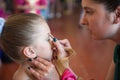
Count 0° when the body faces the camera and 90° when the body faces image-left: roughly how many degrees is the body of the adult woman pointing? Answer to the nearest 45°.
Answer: approximately 90°

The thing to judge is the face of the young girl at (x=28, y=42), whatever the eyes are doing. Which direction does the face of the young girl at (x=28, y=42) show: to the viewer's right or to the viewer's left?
to the viewer's right

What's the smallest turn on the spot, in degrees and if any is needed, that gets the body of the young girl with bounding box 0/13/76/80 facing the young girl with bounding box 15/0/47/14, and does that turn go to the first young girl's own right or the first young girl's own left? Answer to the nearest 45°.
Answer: approximately 90° to the first young girl's own left

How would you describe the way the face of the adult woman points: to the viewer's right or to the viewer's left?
to the viewer's left

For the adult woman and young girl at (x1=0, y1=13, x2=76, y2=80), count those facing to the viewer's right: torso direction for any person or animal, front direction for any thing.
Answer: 1

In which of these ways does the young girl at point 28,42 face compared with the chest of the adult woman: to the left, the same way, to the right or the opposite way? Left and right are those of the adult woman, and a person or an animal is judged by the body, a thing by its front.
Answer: the opposite way

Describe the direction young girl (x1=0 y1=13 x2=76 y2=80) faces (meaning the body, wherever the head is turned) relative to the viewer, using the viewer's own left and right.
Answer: facing to the right of the viewer
